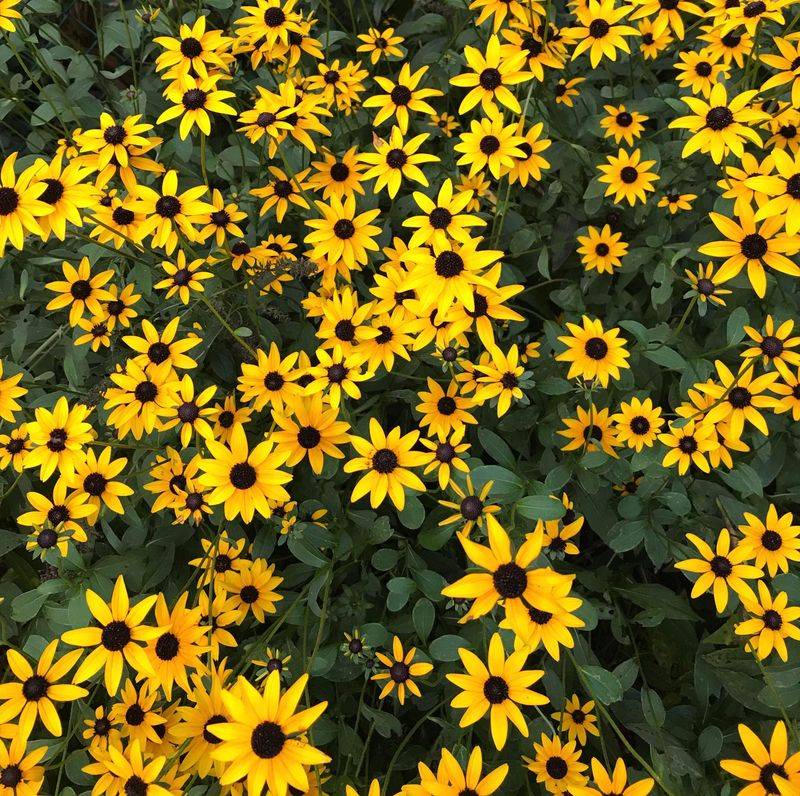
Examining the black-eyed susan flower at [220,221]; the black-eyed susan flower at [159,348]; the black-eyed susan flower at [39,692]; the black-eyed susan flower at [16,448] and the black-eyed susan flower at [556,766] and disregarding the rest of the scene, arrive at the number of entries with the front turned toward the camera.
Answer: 5

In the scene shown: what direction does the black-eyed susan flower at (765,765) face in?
toward the camera

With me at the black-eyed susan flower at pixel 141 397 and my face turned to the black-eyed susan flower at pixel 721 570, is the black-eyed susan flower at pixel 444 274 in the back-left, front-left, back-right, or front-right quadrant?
front-left

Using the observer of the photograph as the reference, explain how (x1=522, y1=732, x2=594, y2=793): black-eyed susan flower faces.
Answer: facing the viewer

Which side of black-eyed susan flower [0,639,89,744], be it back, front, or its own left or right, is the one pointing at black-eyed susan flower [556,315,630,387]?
left

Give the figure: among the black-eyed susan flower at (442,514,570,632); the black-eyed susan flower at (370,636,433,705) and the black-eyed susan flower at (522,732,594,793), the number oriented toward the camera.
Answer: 3

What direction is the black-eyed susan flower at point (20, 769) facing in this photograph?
toward the camera

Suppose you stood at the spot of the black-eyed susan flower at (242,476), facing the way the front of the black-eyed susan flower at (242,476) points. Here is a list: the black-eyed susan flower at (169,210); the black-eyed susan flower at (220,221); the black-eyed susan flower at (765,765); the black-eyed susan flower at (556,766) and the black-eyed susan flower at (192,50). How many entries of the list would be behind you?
3

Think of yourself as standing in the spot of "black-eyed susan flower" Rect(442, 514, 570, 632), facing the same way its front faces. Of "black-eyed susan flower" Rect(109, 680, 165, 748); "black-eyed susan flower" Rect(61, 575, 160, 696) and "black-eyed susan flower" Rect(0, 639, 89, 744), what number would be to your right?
3

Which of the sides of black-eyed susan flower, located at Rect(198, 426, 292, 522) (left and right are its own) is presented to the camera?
front

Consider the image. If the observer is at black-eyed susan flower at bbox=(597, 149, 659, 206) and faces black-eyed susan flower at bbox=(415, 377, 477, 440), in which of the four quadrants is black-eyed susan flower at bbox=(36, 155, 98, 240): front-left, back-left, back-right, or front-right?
front-right

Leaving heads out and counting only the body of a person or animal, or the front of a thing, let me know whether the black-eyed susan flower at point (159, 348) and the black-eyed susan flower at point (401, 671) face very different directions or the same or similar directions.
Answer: same or similar directions
